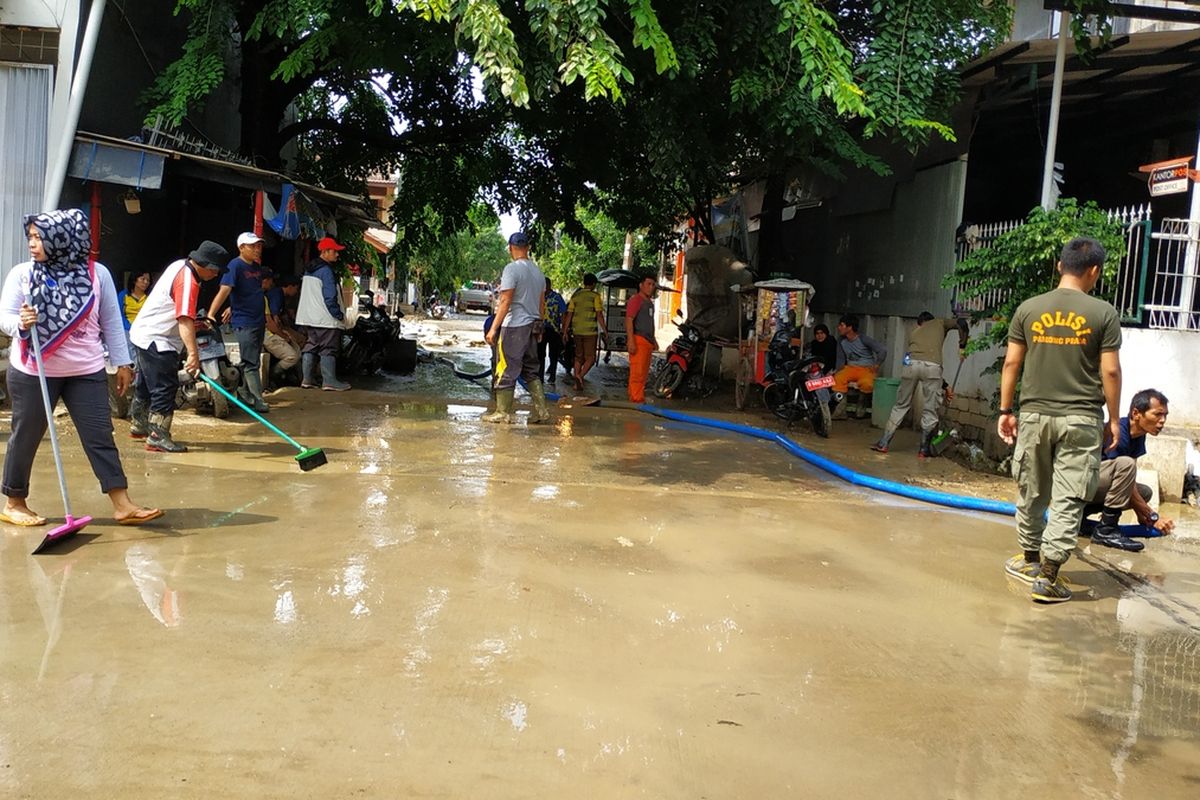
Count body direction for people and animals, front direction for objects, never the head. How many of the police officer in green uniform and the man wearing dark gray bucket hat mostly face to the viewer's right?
1

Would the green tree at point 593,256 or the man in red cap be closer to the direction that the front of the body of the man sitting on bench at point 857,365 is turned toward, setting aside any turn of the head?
the man in red cap

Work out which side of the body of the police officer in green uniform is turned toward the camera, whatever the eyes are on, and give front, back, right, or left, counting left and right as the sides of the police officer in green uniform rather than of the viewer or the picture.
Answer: back

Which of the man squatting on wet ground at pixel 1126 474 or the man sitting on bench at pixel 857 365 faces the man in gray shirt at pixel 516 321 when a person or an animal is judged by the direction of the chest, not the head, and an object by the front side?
the man sitting on bench at pixel 857 365

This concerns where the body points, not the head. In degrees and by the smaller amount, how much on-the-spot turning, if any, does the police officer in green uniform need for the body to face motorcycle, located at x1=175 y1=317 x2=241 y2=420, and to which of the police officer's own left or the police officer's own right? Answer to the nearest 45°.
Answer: approximately 90° to the police officer's own left

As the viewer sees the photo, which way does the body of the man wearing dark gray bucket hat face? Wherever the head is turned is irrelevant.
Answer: to the viewer's right

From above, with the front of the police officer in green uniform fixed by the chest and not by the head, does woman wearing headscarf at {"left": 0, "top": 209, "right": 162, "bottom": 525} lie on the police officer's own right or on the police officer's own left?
on the police officer's own left

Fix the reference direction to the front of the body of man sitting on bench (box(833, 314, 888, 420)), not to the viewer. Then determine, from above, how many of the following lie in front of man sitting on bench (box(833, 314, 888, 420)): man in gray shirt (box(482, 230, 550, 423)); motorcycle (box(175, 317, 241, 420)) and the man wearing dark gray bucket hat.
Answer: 3

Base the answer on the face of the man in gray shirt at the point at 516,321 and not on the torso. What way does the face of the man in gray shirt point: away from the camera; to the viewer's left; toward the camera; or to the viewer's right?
away from the camera

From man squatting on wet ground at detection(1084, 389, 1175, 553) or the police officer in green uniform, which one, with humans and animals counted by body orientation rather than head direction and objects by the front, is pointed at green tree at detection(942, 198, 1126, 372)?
the police officer in green uniform
